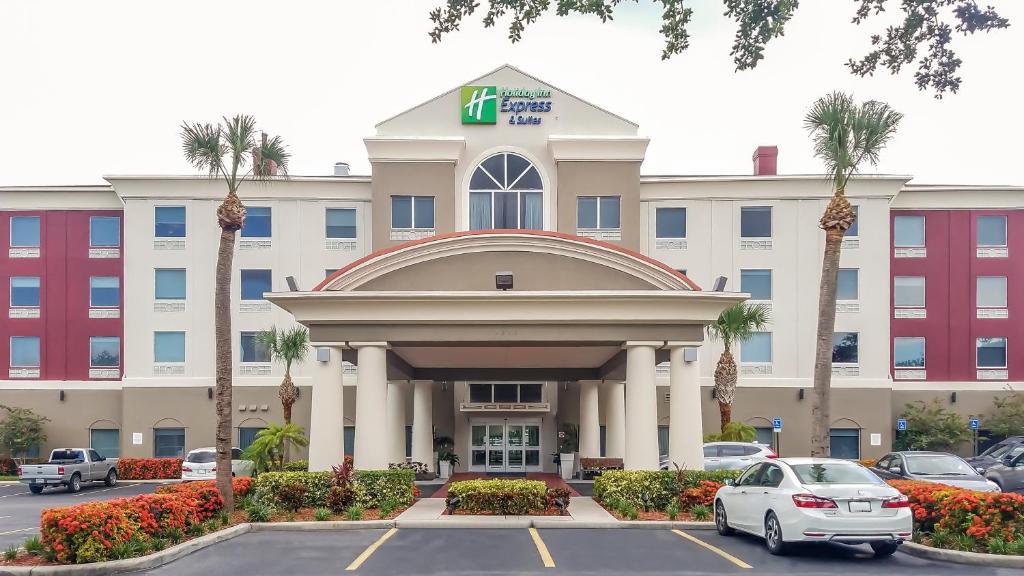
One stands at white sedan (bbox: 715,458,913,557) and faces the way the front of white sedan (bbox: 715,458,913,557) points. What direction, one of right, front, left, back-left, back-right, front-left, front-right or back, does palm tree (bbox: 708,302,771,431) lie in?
front-right

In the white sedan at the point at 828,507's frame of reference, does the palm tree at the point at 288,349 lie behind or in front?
in front

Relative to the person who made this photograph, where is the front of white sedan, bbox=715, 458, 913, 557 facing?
facing away from the viewer and to the left of the viewer

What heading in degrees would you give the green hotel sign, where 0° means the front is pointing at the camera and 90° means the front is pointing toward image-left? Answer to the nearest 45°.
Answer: approximately 0°

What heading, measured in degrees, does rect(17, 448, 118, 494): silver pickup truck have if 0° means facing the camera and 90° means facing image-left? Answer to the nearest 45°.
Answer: approximately 225°

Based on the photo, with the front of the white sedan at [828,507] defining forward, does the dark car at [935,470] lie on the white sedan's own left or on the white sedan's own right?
on the white sedan's own right

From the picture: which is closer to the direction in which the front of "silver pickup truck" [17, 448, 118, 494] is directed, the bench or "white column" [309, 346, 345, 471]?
the bench
